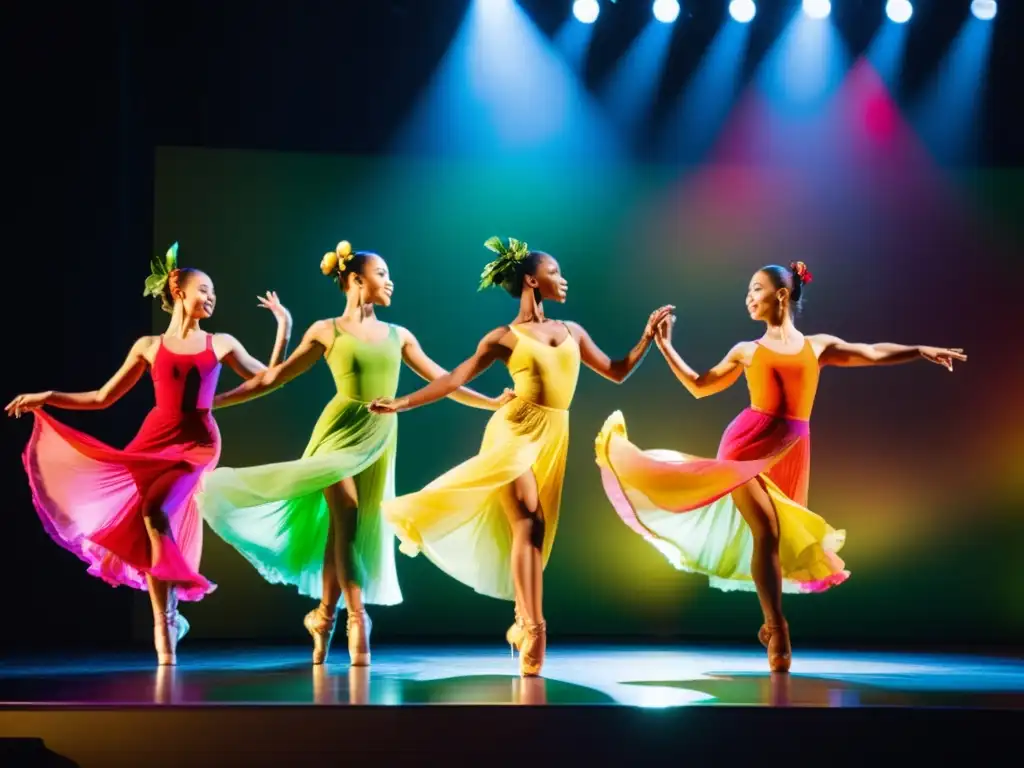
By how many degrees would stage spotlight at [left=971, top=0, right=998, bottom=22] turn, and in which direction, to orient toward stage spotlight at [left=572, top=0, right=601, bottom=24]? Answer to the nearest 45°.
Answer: approximately 90° to its right

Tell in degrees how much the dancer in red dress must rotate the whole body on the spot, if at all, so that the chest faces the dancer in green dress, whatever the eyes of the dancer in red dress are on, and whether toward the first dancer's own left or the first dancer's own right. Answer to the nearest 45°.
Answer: approximately 90° to the first dancer's own left

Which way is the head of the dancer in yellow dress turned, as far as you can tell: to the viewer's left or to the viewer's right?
to the viewer's right

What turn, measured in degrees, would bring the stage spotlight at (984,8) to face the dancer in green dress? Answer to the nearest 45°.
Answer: approximately 45° to its right

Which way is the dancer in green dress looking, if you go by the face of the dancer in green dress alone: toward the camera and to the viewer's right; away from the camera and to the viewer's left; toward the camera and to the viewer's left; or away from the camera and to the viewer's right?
toward the camera and to the viewer's right

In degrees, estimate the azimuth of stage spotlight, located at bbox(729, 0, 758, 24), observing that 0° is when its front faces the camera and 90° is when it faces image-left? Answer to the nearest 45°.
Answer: approximately 0°
